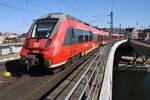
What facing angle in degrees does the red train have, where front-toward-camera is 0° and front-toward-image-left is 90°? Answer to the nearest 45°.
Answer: approximately 45°

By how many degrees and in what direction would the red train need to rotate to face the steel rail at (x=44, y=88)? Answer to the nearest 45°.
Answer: approximately 45° to its left
